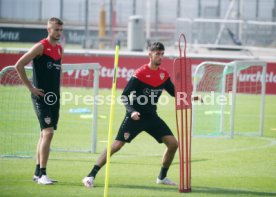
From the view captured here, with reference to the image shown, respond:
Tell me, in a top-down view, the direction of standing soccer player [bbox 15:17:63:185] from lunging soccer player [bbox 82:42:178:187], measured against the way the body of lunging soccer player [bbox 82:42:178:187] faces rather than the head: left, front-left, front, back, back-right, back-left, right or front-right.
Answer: back-right

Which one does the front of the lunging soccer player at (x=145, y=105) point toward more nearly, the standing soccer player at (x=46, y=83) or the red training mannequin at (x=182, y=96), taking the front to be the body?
the red training mannequin

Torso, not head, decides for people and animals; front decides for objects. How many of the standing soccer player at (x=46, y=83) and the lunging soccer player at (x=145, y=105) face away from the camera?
0

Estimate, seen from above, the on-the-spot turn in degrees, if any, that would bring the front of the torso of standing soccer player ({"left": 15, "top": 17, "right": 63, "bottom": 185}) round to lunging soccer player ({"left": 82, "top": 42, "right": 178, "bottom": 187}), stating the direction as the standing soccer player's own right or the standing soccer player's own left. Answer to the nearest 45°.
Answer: approximately 45° to the standing soccer player's own left

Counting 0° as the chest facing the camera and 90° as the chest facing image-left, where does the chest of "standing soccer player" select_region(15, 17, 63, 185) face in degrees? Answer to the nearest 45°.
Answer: approximately 315°

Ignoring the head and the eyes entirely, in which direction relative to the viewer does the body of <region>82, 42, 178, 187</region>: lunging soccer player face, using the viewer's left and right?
facing the viewer and to the right of the viewer

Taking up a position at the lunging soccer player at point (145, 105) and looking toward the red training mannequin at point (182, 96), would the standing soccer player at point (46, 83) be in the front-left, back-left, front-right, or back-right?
back-right
